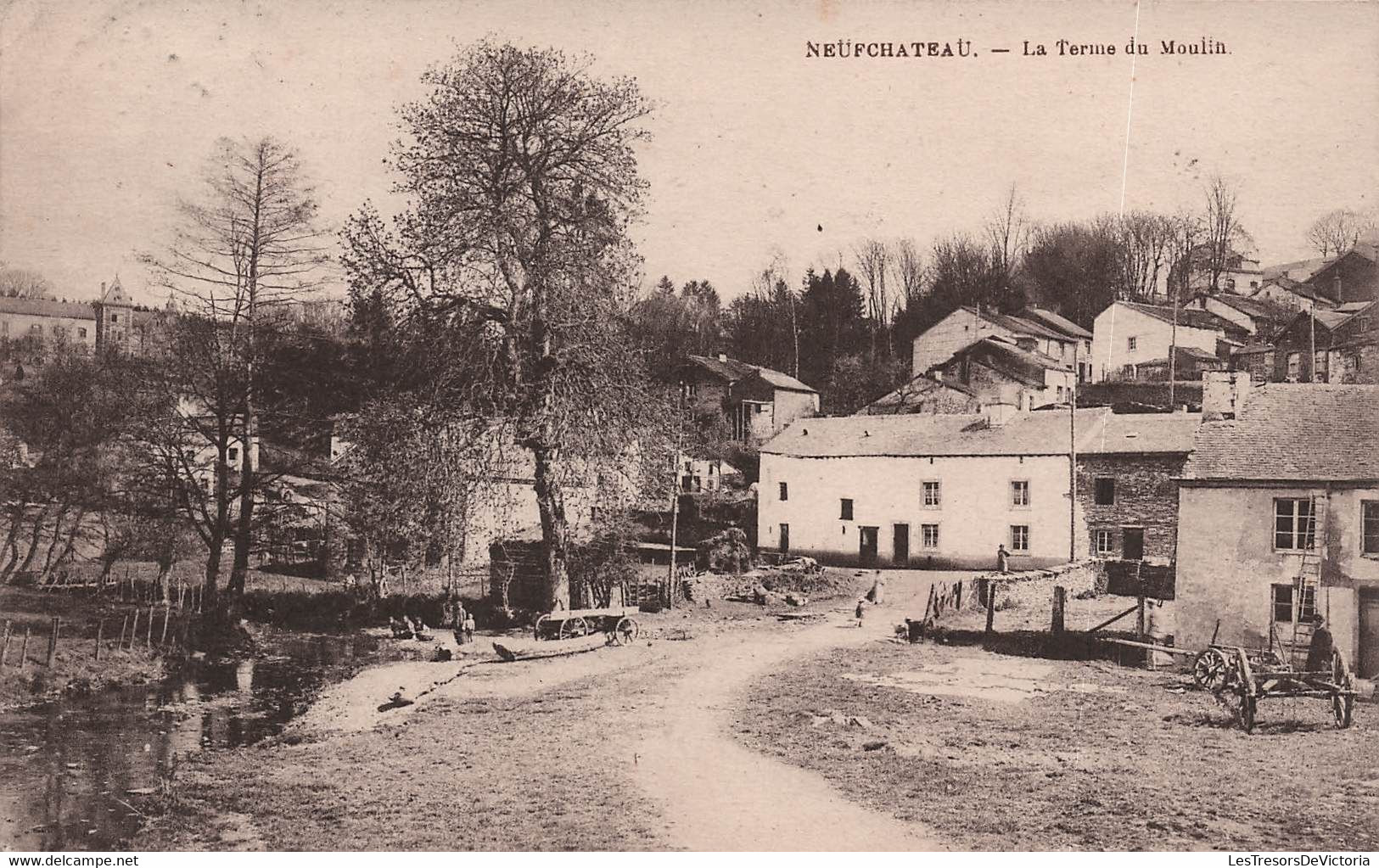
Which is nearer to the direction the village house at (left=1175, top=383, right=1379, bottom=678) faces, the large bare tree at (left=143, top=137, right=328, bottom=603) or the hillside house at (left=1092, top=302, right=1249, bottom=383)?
the large bare tree

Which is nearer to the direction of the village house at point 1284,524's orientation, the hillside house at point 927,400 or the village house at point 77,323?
the village house

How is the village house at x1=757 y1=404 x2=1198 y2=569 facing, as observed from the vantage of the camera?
facing the viewer

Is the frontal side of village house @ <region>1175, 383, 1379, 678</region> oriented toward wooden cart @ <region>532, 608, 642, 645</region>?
no

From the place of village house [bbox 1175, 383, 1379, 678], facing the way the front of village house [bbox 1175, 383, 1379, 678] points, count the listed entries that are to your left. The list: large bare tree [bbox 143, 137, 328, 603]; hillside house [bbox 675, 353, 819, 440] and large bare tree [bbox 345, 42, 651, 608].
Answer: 0

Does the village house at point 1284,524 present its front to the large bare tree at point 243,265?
no

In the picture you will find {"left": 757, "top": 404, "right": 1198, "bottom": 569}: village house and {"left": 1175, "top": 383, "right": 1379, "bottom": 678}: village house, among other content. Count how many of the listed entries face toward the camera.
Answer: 2

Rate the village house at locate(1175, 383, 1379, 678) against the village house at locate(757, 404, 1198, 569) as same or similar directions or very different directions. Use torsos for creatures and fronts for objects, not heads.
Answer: same or similar directions
